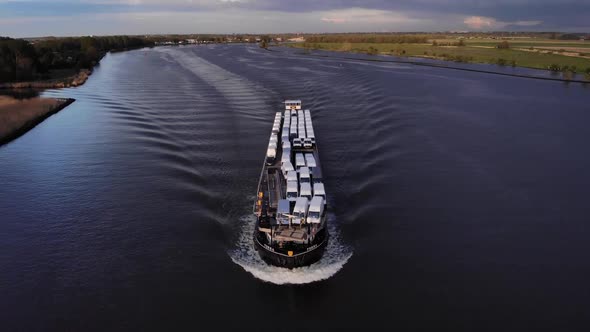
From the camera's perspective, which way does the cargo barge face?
toward the camera
